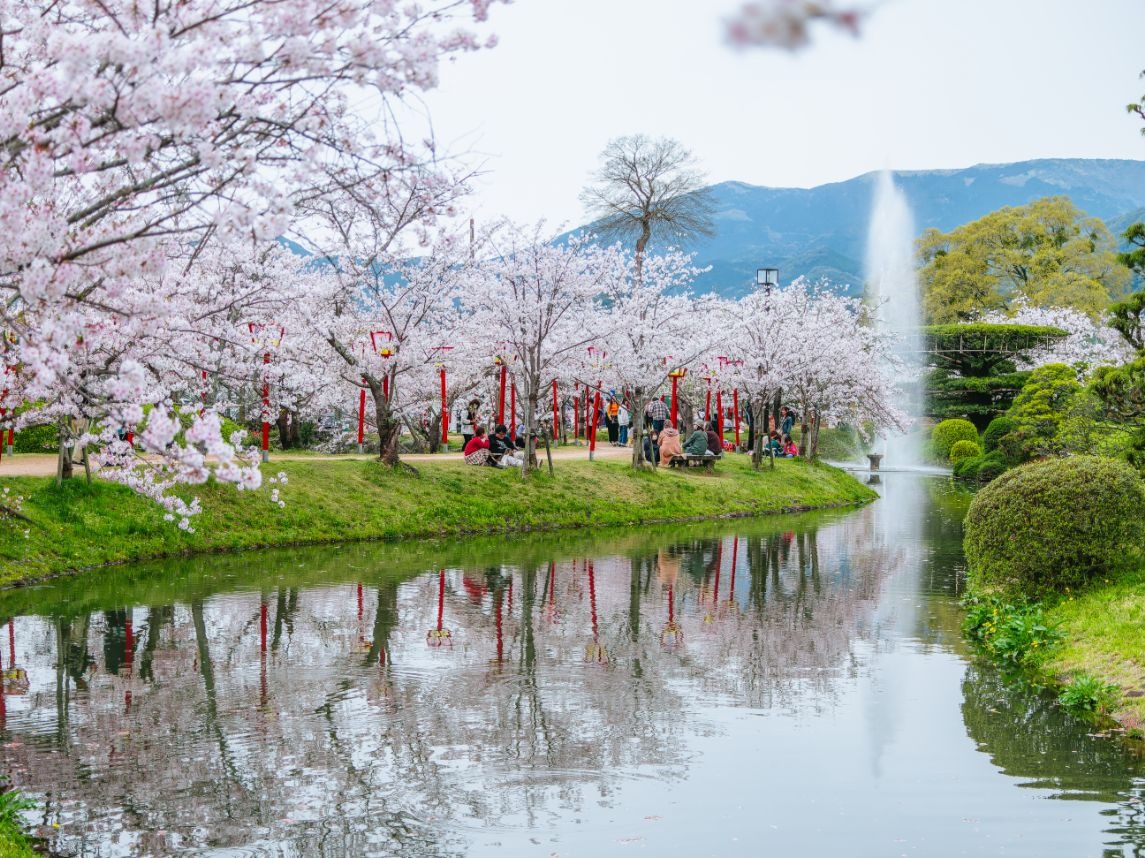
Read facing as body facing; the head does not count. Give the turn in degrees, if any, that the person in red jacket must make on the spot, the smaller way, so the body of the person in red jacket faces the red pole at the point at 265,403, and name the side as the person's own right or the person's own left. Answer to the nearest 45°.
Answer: approximately 135° to the person's own right

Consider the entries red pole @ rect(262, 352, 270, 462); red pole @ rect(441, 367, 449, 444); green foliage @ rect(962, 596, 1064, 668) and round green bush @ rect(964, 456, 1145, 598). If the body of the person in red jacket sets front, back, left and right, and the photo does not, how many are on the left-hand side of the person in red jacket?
1

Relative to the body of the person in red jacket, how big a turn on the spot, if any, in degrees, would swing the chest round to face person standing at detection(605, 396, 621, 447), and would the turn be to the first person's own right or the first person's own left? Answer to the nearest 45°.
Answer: approximately 90° to the first person's own left

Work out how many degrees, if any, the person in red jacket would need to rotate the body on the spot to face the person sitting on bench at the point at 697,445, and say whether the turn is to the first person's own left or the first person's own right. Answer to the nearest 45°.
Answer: approximately 45° to the first person's own left

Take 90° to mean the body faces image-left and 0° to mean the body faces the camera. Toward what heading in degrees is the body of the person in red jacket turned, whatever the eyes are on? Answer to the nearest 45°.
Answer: approximately 270°
